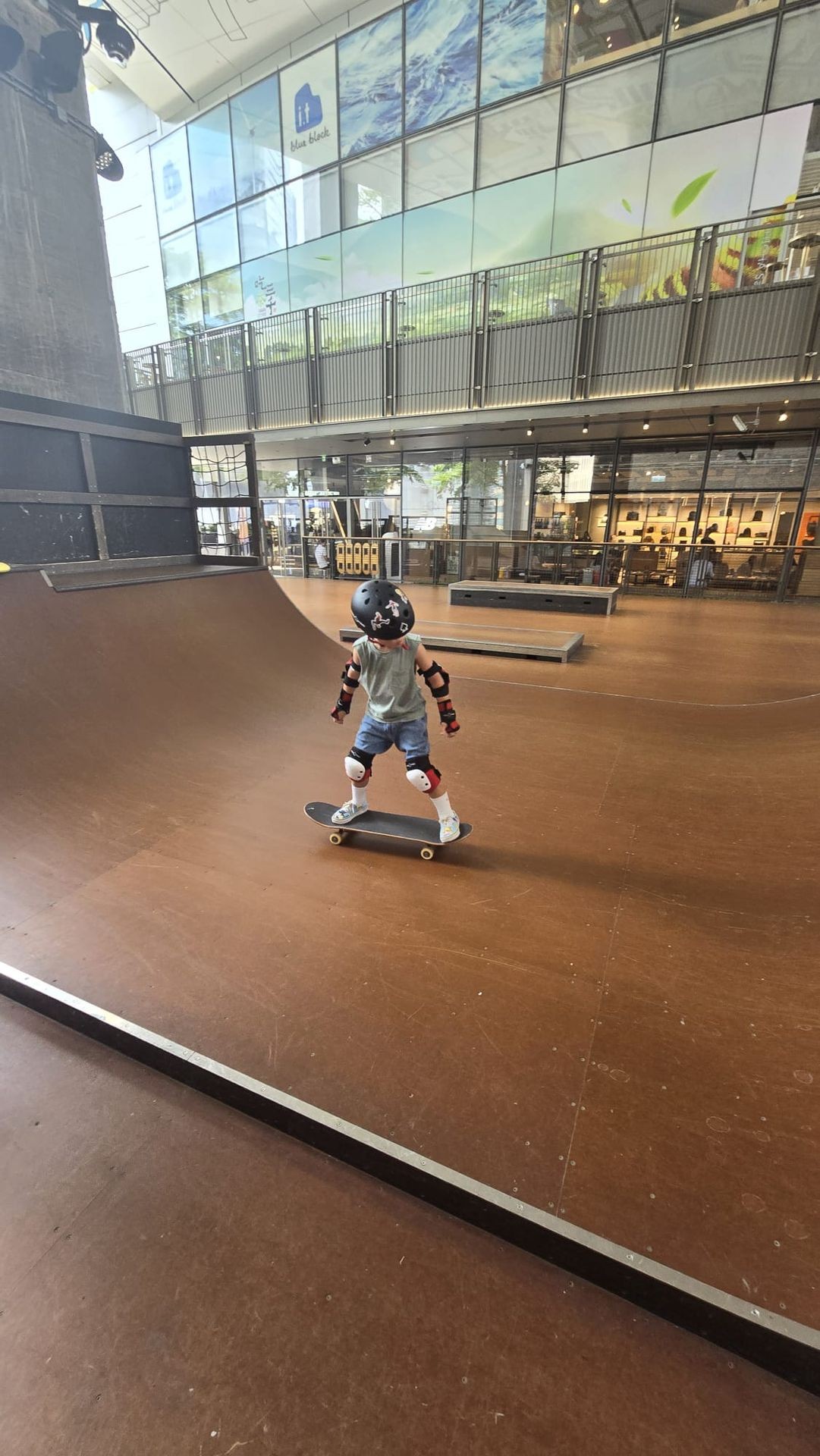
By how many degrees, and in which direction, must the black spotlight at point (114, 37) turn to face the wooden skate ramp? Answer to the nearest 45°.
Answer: approximately 45° to its right

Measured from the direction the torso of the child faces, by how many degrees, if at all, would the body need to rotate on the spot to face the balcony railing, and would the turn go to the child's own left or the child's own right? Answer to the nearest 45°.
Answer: approximately 180°

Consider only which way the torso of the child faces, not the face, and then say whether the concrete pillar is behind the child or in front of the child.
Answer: behind

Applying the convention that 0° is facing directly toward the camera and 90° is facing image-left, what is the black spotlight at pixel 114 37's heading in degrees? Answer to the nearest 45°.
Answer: approximately 315°

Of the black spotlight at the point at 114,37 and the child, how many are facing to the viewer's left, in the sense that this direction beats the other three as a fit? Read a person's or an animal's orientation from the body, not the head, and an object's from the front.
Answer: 0

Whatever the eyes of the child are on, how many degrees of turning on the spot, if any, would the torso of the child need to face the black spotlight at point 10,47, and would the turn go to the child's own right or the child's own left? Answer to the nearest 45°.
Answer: approximately 135° to the child's own right

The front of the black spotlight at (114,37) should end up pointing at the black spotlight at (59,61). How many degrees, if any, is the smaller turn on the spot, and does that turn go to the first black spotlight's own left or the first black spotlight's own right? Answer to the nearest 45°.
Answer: approximately 45° to the first black spotlight's own right

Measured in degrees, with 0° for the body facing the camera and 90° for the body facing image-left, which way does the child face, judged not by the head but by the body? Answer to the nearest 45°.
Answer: approximately 0°

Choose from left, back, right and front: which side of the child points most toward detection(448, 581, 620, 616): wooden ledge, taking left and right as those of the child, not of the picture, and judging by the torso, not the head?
back
